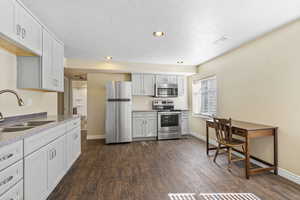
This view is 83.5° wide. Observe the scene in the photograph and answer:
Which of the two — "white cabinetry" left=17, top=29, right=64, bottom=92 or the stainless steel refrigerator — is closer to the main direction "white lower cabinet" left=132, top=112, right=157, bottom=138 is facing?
the white cabinetry

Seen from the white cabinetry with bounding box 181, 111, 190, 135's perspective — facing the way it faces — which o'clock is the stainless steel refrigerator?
The stainless steel refrigerator is roughly at 2 o'clock from the white cabinetry.

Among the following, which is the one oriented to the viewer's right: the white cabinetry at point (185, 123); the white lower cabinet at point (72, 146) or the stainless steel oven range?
the white lower cabinet

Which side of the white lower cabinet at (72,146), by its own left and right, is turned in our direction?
right

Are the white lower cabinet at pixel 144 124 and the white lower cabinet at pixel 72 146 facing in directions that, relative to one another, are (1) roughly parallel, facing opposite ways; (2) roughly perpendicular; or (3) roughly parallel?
roughly perpendicular

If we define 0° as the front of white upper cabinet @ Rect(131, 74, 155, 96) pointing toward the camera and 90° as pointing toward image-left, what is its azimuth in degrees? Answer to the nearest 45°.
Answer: approximately 0°

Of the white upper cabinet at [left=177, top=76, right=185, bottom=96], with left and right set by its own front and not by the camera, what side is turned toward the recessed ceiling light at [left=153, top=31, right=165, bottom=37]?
front

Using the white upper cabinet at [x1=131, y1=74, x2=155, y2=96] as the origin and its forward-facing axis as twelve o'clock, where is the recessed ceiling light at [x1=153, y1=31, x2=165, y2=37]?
The recessed ceiling light is roughly at 12 o'clock from the white upper cabinet.

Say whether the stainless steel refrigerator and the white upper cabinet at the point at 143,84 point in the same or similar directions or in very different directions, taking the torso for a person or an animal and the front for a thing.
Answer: same or similar directions

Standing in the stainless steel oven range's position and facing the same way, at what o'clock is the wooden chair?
The wooden chair is roughly at 11 o'clock from the stainless steel oven range.

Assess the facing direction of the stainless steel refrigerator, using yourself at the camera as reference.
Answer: facing the viewer

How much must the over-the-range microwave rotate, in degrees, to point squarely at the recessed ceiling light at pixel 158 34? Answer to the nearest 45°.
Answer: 0° — it already faces it

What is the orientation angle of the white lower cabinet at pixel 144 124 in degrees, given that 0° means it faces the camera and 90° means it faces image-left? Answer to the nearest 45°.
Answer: approximately 0°

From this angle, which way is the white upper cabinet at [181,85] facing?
toward the camera

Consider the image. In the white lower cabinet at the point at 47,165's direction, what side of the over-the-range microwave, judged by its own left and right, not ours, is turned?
front

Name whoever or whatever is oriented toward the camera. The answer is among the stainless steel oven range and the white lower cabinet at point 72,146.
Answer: the stainless steel oven range

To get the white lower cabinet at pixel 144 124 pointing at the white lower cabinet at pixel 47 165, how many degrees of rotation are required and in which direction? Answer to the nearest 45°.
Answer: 0° — it already faces it
